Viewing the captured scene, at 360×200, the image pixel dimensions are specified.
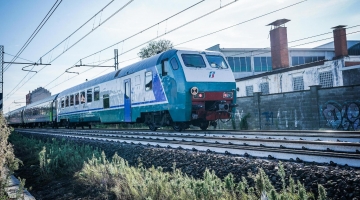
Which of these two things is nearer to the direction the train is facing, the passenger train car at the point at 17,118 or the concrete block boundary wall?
the concrete block boundary wall

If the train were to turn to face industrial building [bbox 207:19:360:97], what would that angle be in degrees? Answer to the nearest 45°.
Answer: approximately 90° to its left

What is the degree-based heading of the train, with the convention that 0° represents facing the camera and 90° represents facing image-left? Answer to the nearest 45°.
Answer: approximately 315°

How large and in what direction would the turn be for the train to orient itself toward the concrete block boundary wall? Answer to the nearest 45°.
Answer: approximately 45° to its left

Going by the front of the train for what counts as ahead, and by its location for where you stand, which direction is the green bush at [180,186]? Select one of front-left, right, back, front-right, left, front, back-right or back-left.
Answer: front-right
